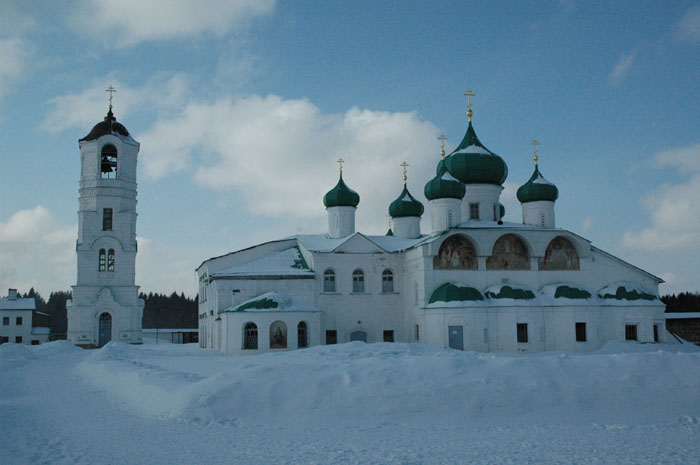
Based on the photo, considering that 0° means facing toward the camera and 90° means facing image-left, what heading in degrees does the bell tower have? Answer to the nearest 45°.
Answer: approximately 0°

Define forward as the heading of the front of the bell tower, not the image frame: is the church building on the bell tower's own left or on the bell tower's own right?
on the bell tower's own left
